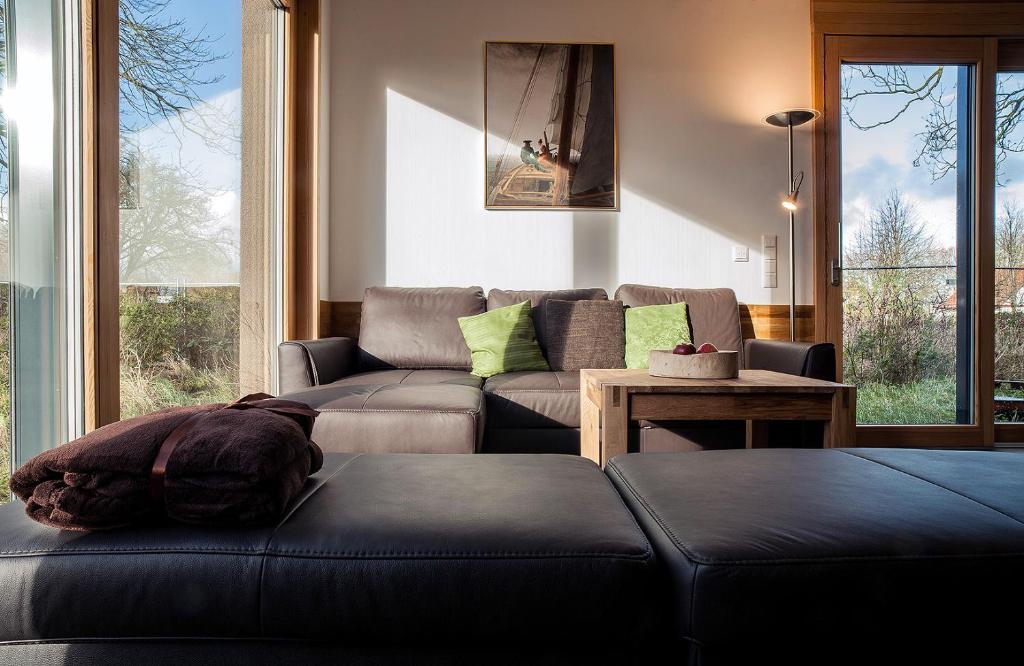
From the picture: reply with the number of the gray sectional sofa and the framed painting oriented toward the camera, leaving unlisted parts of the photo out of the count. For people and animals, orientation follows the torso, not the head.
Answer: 2

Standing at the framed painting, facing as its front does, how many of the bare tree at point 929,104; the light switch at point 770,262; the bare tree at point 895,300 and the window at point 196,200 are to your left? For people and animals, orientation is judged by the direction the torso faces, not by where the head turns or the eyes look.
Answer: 3

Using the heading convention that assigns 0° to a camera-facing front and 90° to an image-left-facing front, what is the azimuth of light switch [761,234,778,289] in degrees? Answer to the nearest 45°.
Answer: approximately 0°

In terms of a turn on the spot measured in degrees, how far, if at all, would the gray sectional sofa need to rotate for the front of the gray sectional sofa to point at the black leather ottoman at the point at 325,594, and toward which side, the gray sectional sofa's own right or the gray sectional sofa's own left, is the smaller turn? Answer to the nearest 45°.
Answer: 0° — it already faces it

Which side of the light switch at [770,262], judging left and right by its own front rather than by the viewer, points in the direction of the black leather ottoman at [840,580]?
front

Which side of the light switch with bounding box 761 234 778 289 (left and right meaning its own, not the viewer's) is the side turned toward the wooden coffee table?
front

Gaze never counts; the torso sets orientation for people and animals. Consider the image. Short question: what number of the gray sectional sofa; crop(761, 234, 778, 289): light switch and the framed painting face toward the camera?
3

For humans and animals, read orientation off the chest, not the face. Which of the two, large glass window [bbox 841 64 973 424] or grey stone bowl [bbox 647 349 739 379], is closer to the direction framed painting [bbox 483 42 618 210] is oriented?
the grey stone bowl

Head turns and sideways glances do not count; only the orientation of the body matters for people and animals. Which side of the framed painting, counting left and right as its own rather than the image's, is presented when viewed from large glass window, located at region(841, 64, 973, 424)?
left

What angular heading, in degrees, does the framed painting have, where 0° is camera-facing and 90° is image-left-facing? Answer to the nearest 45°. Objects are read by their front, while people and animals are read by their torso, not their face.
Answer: approximately 0°
